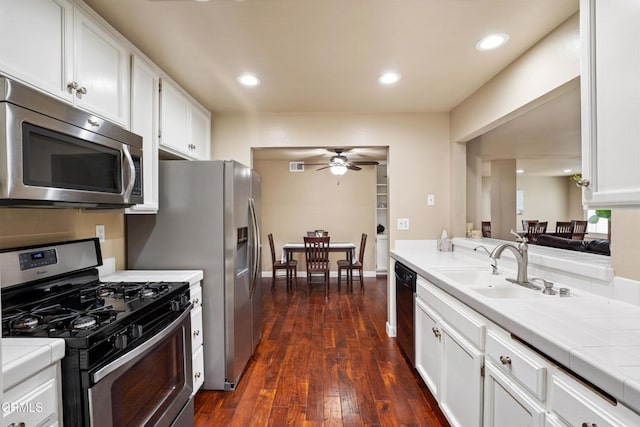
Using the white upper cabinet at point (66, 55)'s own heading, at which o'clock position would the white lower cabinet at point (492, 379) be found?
The white lower cabinet is roughly at 12 o'clock from the white upper cabinet.

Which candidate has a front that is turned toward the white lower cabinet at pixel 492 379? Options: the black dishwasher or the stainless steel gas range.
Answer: the stainless steel gas range

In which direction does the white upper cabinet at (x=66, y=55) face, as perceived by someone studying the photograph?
facing the viewer and to the right of the viewer

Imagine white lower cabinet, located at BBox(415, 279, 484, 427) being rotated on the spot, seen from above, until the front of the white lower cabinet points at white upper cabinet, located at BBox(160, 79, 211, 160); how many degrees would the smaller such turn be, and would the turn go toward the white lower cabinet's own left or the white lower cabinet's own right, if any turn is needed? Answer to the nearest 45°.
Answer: approximately 45° to the white lower cabinet's own right

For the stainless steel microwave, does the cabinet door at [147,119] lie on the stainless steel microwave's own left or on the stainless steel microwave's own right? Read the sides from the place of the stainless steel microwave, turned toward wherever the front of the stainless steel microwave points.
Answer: on the stainless steel microwave's own left

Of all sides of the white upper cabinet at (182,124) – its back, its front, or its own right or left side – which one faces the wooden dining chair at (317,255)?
left

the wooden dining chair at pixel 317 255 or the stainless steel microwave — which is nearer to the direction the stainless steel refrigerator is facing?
the wooden dining chair

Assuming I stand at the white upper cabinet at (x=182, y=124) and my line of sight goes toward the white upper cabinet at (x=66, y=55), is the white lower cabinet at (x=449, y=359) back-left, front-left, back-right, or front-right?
front-left

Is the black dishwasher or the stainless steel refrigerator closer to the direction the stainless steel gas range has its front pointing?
the black dishwasher

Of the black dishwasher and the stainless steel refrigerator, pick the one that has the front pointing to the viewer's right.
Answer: the stainless steel refrigerator

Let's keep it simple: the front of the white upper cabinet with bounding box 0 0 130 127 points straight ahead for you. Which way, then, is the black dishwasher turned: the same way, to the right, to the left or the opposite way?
the opposite way

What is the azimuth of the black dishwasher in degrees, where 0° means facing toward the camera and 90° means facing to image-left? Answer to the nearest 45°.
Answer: approximately 90°

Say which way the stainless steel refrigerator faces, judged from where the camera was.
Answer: facing to the right of the viewer
